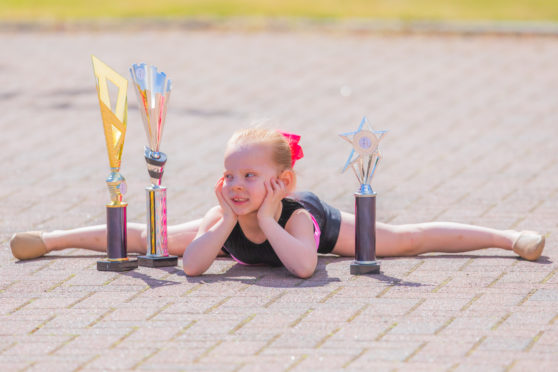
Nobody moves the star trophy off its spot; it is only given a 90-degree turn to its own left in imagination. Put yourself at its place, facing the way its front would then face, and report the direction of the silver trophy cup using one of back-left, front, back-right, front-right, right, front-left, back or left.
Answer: back

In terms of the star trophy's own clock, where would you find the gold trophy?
The gold trophy is roughly at 3 o'clock from the star trophy.

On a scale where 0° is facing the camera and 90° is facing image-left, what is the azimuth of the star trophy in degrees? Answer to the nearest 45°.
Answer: approximately 0°
